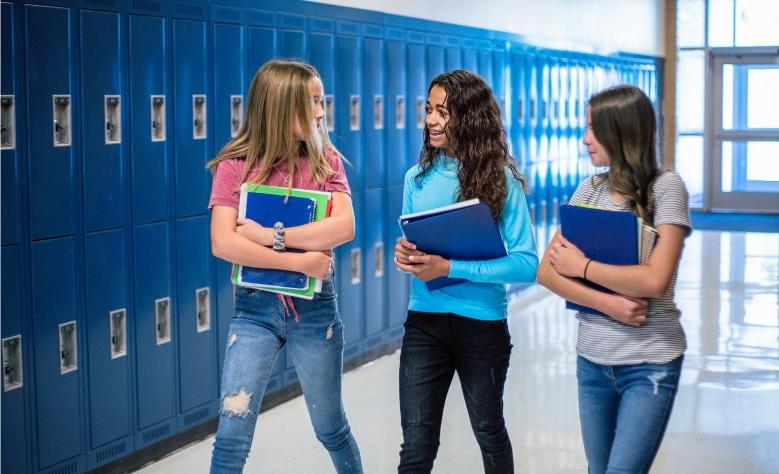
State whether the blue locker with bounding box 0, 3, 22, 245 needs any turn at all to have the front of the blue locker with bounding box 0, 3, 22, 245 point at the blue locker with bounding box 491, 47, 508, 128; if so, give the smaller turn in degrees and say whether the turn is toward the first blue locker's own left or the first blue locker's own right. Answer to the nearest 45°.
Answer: approximately 90° to the first blue locker's own left

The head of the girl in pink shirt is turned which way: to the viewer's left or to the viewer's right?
to the viewer's right

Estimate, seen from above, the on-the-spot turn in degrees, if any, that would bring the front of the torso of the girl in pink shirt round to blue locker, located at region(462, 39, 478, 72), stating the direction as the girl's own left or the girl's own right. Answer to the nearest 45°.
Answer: approximately 180°

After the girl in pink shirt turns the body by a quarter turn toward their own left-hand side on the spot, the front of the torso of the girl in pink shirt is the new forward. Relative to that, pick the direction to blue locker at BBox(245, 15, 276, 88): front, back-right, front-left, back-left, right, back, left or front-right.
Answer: left

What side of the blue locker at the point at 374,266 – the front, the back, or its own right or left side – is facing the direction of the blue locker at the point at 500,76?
left

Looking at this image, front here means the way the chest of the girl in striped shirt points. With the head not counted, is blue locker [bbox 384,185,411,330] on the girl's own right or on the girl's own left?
on the girl's own right

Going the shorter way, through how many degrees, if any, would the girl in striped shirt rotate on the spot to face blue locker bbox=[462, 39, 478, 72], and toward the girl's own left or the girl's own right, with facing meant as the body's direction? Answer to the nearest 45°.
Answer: approximately 135° to the girl's own right

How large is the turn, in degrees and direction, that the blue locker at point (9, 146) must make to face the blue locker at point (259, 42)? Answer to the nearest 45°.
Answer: approximately 90° to its left

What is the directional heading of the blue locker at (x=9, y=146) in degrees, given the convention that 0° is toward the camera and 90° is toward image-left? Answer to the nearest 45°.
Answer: approximately 315°

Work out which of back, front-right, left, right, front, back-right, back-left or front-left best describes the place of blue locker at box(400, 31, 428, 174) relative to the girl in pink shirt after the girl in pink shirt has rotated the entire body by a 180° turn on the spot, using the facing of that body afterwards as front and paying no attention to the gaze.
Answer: front

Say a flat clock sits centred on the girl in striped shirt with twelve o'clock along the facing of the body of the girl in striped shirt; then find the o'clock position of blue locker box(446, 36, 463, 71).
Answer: The blue locker is roughly at 4 o'clock from the girl in striped shirt.

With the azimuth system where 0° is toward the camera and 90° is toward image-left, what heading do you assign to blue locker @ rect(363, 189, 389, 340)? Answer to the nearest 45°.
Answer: approximately 315°
